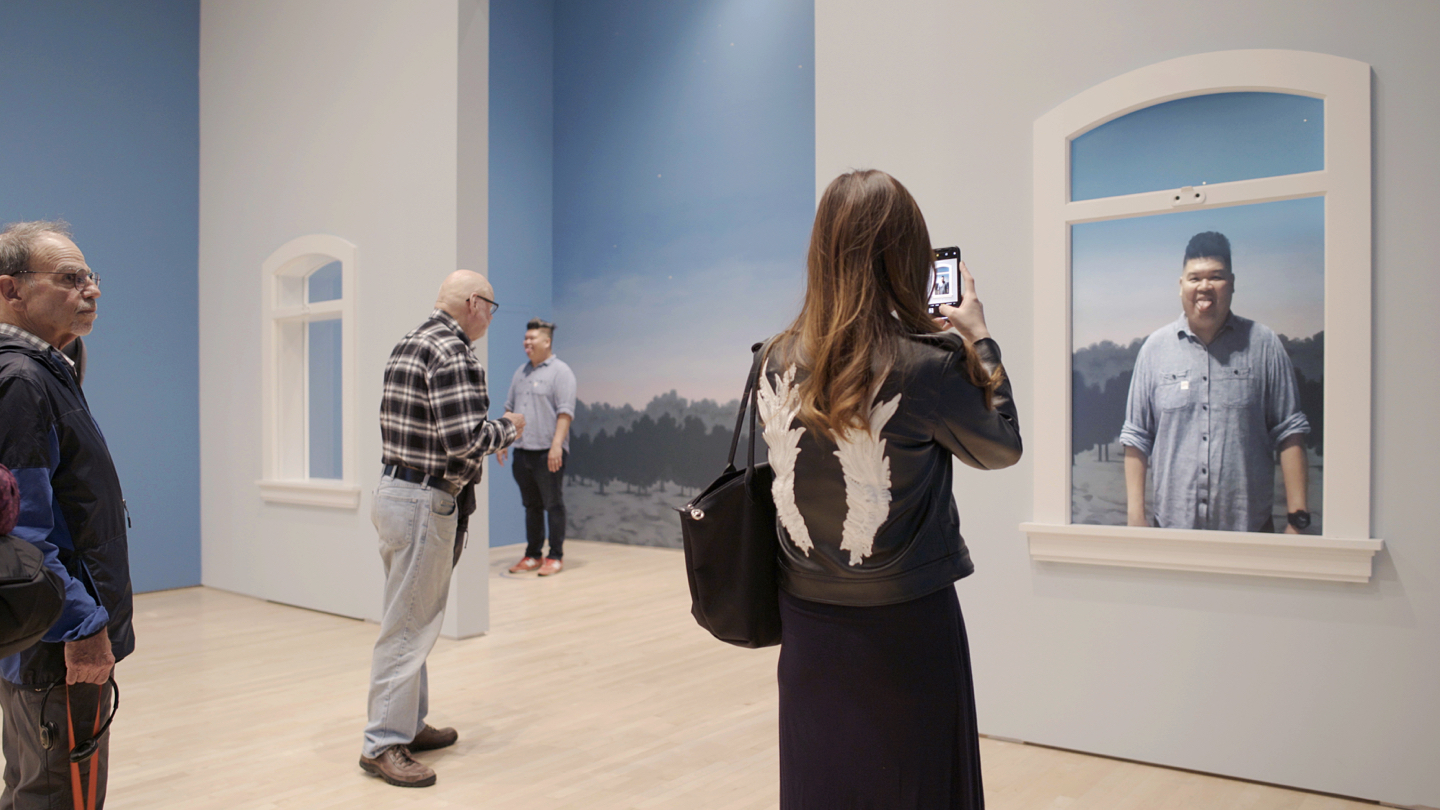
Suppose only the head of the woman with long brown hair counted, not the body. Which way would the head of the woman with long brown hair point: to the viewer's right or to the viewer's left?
to the viewer's right

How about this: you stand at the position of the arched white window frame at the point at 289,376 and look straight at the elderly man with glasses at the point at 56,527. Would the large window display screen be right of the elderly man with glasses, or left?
left

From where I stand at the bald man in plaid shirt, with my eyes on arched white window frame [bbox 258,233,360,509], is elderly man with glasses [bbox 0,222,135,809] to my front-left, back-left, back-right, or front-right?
back-left

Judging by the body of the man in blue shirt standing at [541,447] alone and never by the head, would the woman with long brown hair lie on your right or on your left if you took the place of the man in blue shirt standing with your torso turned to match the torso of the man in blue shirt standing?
on your left

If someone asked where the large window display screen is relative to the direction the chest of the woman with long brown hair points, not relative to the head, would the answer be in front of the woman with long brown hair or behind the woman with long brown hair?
in front

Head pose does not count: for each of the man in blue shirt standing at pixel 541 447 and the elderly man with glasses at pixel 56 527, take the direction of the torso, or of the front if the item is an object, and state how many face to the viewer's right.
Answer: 1

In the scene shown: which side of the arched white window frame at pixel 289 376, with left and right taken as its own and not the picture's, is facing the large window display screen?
left

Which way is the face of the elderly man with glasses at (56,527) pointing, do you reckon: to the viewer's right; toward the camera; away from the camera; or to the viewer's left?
to the viewer's right

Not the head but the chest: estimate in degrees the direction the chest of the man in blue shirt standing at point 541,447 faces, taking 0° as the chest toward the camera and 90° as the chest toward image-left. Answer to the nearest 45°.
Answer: approximately 45°

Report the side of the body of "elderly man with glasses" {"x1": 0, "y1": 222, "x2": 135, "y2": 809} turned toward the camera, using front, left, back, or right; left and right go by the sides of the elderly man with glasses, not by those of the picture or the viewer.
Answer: right
